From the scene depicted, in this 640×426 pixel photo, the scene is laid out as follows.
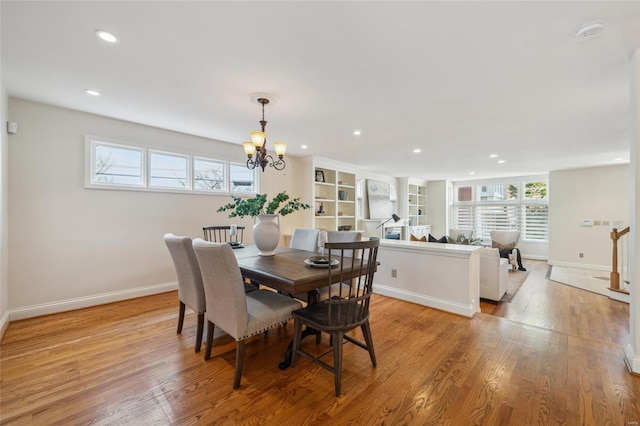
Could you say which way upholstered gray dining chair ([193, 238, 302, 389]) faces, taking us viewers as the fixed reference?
facing away from the viewer and to the right of the viewer

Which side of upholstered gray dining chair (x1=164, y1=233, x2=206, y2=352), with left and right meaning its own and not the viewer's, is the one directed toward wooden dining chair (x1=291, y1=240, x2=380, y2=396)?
right

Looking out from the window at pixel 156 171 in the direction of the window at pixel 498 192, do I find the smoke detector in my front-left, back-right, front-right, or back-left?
front-right

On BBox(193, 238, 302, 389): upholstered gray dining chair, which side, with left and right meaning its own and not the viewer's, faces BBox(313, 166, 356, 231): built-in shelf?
front

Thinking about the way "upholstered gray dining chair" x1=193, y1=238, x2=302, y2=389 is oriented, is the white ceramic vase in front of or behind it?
in front

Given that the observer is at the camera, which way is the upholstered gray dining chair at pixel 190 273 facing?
facing away from the viewer and to the right of the viewer

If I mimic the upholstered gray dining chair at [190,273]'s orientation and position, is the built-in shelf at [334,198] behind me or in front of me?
in front

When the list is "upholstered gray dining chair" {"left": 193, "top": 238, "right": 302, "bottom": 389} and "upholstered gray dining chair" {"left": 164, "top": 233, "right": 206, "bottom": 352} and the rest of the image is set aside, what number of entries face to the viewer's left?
0

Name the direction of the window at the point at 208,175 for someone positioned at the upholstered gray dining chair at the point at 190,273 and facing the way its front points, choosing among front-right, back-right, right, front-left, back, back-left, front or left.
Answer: front-left

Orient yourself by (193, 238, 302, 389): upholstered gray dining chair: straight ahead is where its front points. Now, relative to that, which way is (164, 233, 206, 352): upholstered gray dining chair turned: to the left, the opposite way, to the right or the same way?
the same way

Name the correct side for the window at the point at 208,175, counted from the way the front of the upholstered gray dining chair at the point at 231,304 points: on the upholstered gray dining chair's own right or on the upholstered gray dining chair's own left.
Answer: on the upholstered gray dining chair's own left

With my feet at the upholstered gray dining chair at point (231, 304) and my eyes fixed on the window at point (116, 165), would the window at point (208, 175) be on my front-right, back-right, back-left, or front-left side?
front-right

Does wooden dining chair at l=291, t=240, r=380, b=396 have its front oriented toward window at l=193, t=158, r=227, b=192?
yes

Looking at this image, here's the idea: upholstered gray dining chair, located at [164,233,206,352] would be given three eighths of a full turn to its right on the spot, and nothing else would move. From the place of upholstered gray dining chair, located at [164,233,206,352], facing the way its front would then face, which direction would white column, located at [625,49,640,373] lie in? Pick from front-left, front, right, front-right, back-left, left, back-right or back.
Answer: front-left

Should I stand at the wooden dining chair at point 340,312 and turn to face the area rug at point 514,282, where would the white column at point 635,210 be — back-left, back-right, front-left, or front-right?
front-right

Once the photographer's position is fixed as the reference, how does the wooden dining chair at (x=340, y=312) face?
facing away from the viewer and to the left of the viewer

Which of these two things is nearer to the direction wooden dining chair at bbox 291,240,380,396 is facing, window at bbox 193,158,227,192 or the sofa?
the window

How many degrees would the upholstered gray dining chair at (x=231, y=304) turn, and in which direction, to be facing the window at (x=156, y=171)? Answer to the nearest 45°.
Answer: approximately 90° to its left

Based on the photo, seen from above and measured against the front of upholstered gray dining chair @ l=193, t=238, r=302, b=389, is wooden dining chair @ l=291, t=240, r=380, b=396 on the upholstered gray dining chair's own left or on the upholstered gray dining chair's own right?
on the upholstered gray dining chair's own right

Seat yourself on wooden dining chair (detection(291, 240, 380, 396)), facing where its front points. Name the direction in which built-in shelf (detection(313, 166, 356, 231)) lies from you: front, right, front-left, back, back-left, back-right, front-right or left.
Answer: front-right
